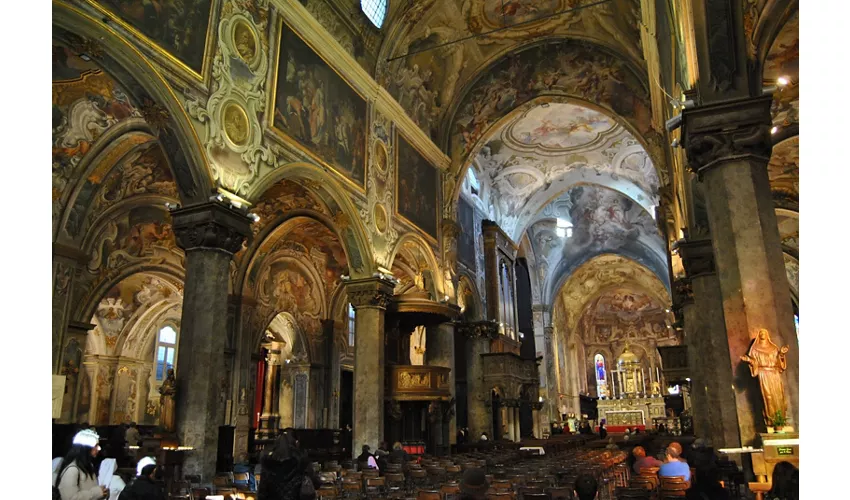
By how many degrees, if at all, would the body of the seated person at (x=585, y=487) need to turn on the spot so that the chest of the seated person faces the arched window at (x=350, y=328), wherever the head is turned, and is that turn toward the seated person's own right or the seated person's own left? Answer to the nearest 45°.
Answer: approximately 45° to the seated person's own left

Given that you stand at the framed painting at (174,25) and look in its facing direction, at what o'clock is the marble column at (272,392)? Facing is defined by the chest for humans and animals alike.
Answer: The marble column is roughly at 8 o'clock from the framed painting.

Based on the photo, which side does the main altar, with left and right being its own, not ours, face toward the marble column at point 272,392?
front

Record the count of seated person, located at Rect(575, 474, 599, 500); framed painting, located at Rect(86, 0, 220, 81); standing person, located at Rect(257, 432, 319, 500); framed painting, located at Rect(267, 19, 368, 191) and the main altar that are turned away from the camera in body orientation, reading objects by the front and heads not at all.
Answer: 2

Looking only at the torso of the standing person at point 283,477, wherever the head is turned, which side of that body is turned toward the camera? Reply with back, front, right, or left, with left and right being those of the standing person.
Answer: back

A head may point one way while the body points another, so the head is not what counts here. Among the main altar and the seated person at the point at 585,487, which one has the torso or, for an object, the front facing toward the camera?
the main altar

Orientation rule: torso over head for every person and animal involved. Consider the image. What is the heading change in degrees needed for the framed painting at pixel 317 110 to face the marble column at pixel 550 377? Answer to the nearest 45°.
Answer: approximately 90° to its left

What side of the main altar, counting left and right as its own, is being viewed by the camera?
front

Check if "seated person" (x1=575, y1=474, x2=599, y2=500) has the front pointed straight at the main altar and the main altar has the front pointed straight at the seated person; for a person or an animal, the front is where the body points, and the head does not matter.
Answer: yes

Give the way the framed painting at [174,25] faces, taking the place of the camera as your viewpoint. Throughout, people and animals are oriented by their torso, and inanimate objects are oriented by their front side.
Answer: facing the viewer and to the right of the viewer

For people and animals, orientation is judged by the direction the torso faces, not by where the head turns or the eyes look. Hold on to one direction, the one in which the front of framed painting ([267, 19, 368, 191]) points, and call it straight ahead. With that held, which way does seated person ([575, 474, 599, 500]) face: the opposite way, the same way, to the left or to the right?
to the left

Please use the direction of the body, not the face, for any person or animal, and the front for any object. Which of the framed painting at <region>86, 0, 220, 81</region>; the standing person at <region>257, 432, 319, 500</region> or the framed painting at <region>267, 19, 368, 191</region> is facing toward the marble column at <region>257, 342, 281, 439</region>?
the standing person

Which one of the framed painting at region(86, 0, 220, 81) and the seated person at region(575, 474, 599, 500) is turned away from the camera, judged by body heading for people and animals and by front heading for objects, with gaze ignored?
the seated person

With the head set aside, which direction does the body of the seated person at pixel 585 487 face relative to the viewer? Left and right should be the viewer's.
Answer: facing away from the viewer

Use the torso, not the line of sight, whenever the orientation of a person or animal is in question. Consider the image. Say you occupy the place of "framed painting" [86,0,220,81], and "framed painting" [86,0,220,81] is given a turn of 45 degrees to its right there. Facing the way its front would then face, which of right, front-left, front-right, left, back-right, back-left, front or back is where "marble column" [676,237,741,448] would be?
left

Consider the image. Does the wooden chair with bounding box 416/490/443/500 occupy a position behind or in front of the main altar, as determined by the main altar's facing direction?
in front

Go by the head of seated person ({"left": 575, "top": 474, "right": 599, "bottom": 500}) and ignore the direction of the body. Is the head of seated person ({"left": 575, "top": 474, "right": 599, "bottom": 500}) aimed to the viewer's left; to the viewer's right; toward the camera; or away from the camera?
away from the camera

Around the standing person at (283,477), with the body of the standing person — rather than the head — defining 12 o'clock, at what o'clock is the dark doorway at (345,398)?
The dark doorway is roughly at 12 o'clock from the standing person.

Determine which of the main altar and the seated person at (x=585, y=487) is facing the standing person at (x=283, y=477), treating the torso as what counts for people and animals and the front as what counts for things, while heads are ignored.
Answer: the main altar
